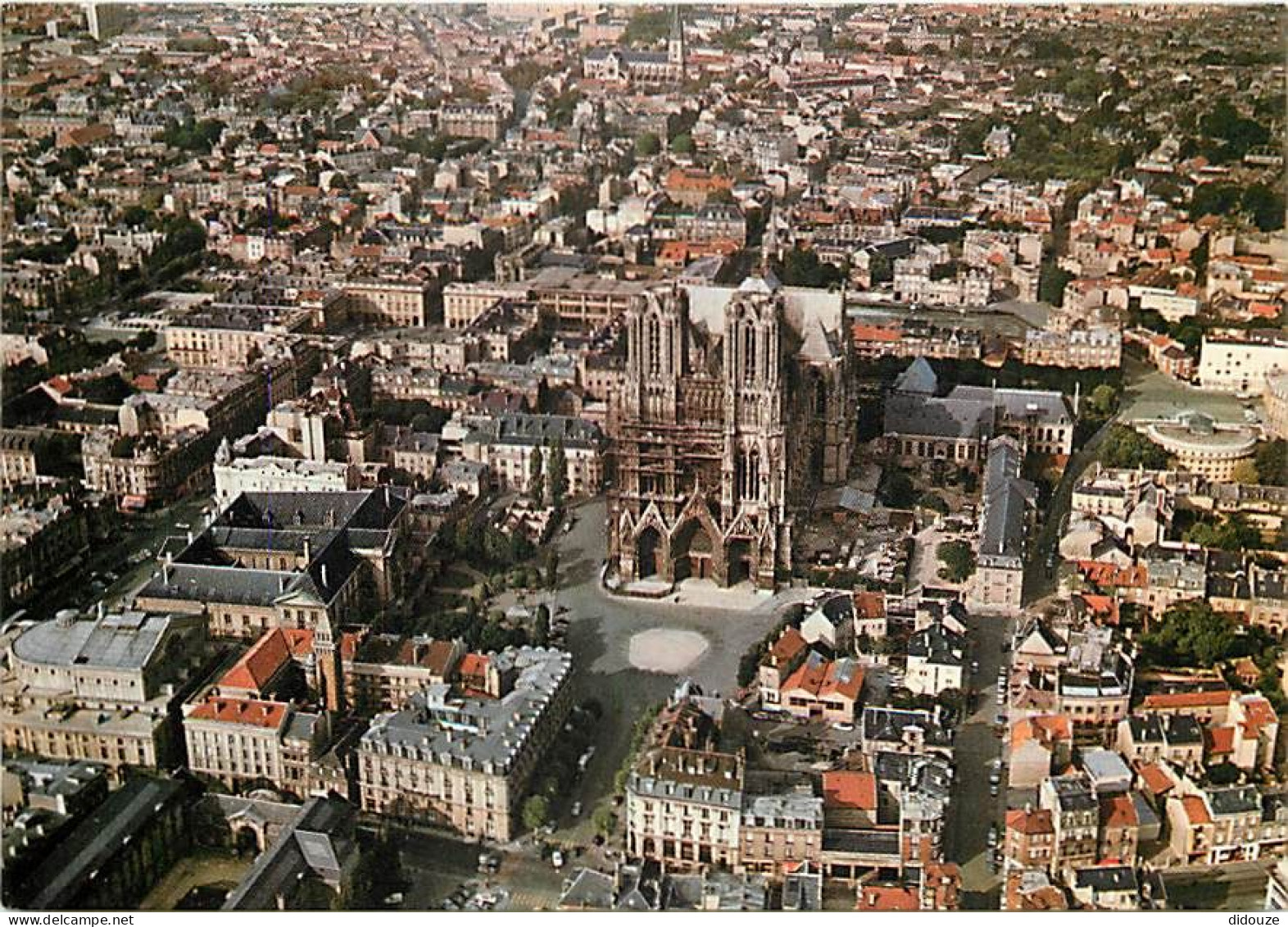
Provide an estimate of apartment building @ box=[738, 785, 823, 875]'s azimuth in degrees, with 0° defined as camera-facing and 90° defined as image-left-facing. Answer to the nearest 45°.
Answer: approximately 0°

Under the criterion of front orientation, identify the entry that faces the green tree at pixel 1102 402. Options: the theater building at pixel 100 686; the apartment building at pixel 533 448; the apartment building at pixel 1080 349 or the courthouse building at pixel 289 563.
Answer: the apartment building at pixel 1080 349

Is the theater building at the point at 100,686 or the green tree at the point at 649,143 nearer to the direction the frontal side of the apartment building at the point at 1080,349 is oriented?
the theater building

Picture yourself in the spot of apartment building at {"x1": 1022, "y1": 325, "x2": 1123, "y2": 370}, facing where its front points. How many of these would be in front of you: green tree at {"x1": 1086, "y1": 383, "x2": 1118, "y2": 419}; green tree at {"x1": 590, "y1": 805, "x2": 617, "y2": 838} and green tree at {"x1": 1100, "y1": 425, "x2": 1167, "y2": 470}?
3

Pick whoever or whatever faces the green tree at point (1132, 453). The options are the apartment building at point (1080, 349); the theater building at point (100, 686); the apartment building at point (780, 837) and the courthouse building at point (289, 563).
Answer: the apartment building at point (1080, 349)

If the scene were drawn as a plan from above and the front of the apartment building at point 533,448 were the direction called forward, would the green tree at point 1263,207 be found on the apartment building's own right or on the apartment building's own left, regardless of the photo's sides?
on the apartment building's own left

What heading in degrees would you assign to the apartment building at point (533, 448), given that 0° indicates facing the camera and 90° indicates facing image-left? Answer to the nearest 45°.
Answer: approximately 0°

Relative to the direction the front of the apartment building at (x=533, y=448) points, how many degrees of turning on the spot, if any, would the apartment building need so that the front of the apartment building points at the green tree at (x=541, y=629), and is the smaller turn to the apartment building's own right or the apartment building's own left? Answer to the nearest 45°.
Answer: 0° — it already faces it

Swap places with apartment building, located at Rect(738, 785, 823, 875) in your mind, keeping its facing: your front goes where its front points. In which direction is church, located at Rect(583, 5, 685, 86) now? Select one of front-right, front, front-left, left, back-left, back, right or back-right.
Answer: back
